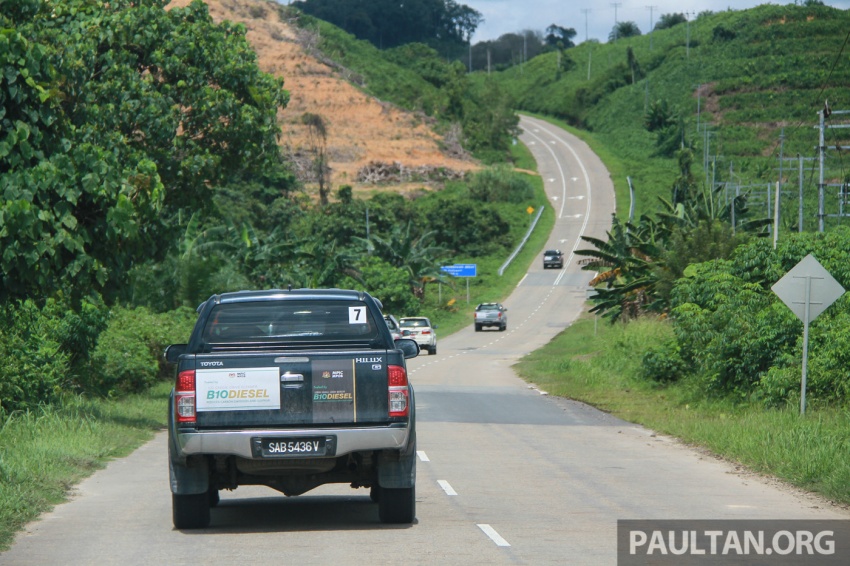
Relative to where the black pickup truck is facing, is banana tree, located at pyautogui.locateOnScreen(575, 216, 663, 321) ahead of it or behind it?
ahead

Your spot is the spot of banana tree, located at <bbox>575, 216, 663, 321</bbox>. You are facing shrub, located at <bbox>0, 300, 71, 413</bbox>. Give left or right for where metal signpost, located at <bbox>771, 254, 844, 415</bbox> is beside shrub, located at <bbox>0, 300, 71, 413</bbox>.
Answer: left

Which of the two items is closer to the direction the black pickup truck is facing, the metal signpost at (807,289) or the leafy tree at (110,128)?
the leafy tree

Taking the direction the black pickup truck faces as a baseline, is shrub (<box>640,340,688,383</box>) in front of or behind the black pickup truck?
in front

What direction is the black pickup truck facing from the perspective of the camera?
away from the camera

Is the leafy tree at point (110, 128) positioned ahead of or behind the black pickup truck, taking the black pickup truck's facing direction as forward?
ahead

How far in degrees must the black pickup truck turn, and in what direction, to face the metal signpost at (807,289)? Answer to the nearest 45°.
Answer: approximately 45° to its right
